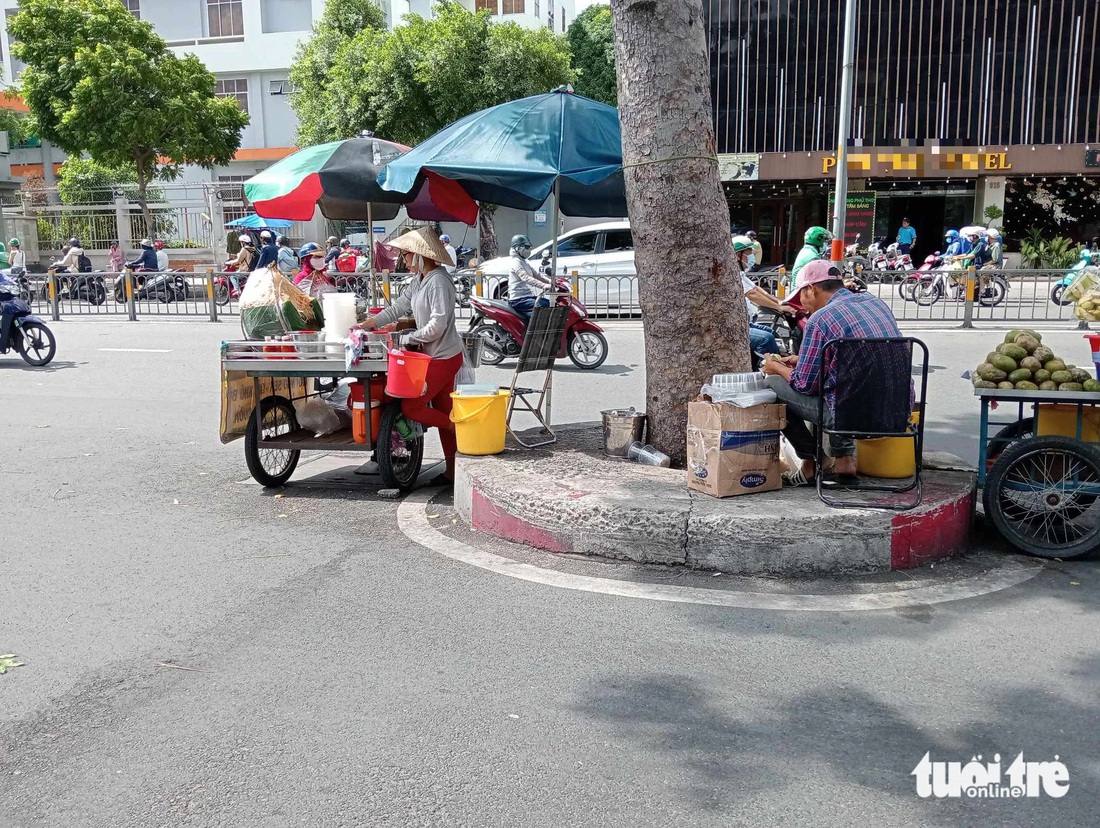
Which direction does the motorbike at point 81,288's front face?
to the viewer's left

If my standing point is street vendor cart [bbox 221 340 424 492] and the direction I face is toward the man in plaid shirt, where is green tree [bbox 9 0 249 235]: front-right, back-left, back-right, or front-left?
back-left

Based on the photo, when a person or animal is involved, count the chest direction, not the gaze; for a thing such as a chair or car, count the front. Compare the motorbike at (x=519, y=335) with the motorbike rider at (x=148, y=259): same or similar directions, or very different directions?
very different directions

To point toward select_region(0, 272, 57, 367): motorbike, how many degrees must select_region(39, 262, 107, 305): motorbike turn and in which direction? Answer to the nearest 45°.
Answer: approximately 90° to its left

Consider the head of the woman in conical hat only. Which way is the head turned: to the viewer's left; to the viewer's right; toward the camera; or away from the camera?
to the viewer's left

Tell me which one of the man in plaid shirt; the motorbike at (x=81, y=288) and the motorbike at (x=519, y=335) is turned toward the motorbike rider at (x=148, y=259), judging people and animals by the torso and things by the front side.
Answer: the man in plaid shirt

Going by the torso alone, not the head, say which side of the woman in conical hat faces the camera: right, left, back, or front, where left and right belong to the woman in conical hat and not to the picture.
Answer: left

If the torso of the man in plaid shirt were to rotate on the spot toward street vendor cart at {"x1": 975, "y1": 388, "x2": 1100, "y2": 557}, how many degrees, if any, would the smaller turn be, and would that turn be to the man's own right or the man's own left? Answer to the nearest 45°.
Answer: approximately 135° to the man's own right
